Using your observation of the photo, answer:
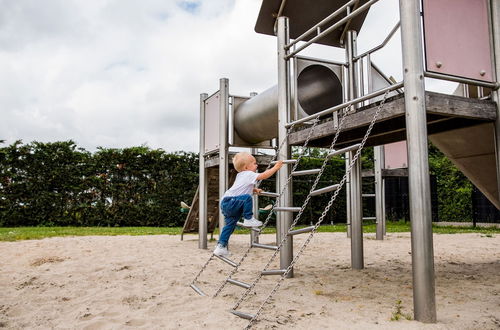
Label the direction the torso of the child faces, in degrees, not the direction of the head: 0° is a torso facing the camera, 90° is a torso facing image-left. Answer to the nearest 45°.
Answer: approximately 270°

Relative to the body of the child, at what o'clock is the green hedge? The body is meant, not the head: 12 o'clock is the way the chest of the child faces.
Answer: The green hedge is roughly at 8 o'clock from the child.
